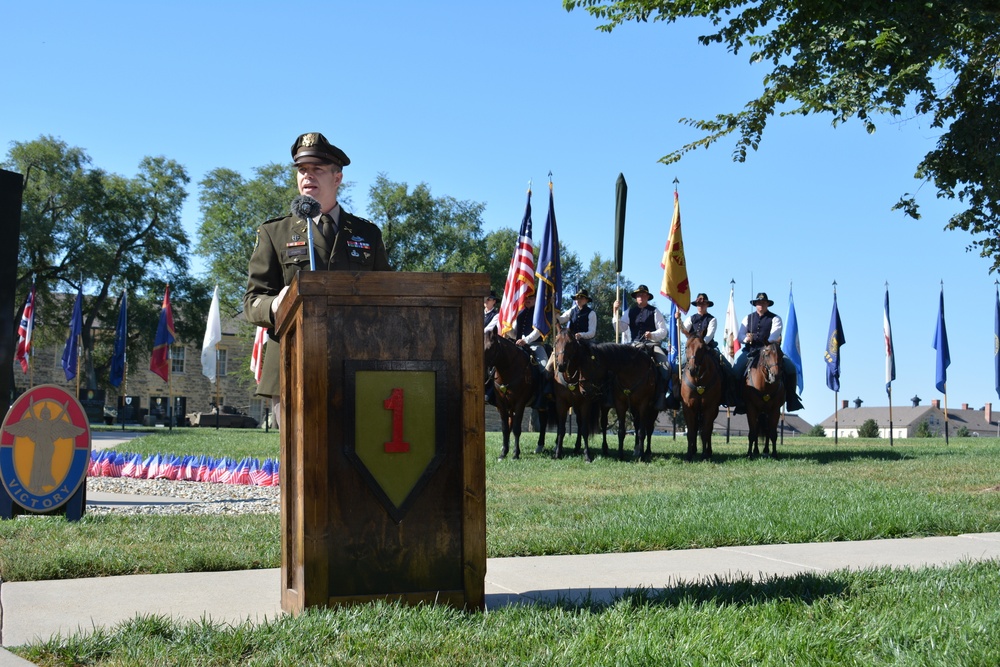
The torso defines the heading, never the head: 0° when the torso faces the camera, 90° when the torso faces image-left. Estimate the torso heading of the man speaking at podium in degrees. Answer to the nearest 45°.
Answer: approximately 0°

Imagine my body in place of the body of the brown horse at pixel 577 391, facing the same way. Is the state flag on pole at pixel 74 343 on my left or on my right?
on my right

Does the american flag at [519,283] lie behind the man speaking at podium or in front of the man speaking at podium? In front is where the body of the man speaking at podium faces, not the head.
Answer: behind

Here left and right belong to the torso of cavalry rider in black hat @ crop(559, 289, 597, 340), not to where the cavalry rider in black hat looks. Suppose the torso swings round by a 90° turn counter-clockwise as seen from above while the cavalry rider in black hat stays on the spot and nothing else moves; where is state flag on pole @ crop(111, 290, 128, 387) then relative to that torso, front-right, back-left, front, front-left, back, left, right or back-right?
back

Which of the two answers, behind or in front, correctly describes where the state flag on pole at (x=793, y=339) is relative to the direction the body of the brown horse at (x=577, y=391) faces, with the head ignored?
behind
